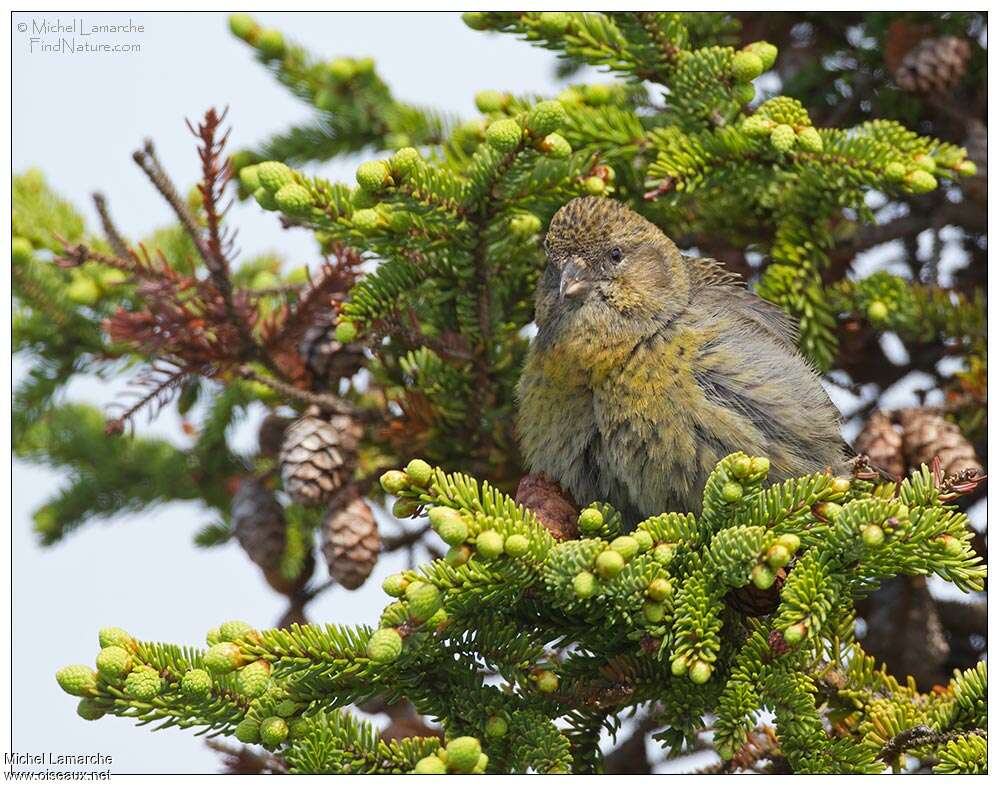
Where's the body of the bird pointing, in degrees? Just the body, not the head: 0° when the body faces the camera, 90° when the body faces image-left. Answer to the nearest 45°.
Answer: approximately 45°
